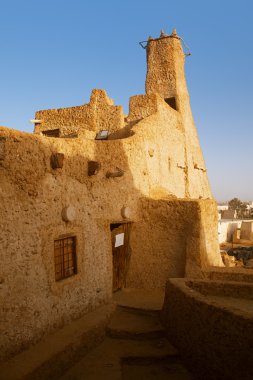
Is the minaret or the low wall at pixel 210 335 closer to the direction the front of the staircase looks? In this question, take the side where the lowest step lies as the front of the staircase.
the low wall

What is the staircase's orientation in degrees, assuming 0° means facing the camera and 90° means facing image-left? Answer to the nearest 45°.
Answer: approximately 0°

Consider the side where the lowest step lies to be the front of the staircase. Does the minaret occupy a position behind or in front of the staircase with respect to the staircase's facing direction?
behind

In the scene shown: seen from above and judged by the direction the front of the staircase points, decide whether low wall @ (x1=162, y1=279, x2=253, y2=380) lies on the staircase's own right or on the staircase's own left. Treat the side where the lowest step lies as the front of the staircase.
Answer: on the staircase's own left
